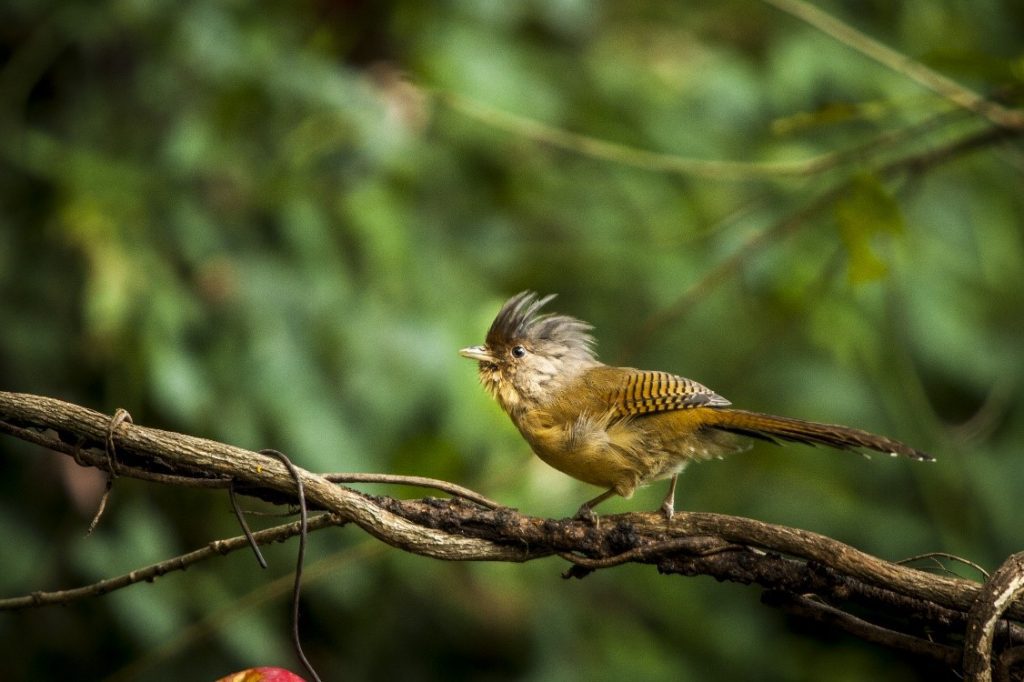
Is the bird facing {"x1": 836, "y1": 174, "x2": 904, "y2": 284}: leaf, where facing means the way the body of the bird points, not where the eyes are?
no

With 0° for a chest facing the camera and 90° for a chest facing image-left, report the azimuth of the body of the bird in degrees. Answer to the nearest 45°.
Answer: approximately 90°
